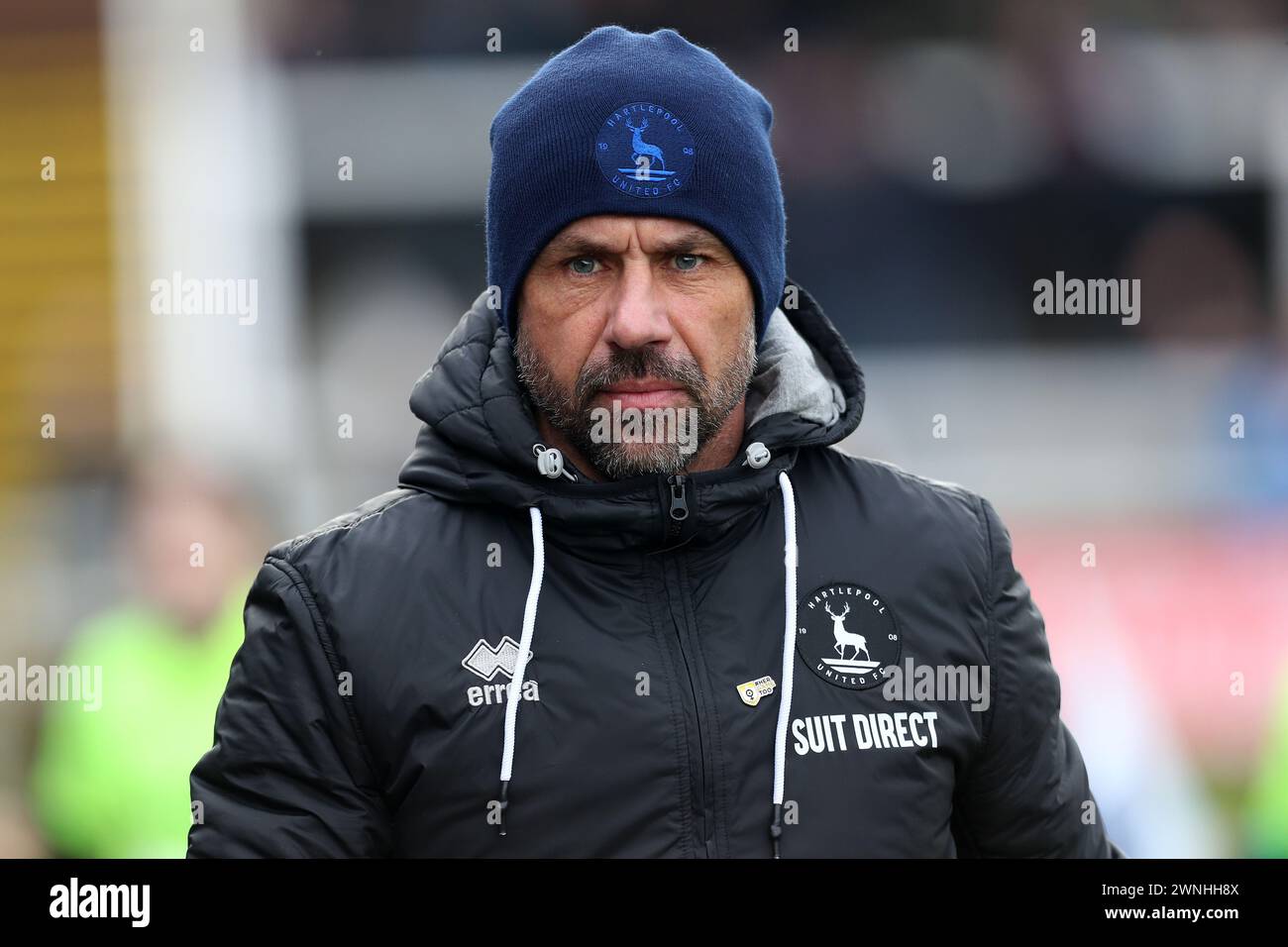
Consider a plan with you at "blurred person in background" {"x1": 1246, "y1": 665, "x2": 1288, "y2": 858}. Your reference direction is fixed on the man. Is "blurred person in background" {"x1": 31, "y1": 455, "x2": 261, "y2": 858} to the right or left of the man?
right

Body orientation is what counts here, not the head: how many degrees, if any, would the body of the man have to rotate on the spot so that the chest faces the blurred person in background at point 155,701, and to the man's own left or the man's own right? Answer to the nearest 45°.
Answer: approximately 135° to the man's own right

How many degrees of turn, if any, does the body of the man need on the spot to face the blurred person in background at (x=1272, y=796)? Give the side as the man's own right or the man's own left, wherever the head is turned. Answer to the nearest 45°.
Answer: approximately 135° to the man's own left

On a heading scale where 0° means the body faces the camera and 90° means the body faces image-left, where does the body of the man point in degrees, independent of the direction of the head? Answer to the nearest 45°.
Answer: approximately 0°
